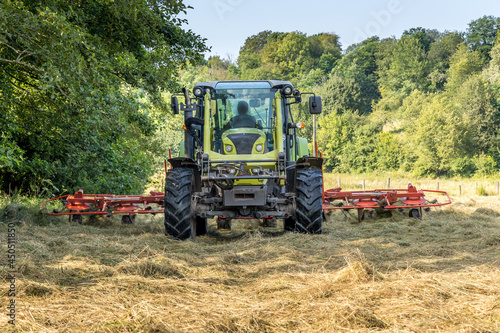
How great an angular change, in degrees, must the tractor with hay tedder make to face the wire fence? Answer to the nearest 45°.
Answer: approximately 135° to its left

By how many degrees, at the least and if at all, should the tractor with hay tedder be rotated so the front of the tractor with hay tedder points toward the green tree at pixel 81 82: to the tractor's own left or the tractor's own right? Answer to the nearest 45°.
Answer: approximately 135° to the tractor's own right

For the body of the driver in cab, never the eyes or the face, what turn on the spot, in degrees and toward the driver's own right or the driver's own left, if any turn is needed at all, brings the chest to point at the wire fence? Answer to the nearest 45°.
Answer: approximately 135° to the driver's own left

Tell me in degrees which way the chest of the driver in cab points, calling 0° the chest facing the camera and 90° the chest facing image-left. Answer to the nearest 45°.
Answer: approximately 0°

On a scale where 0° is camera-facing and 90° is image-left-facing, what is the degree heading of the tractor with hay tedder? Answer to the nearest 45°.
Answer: approximately 0°

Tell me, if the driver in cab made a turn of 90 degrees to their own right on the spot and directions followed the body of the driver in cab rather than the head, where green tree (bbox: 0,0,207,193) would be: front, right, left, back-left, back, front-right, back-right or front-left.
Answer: front-right
